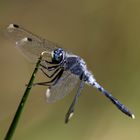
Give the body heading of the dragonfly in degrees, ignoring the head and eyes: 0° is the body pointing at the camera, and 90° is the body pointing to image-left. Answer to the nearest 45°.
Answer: approximately 90°
